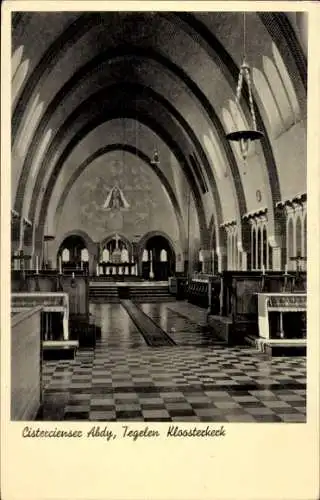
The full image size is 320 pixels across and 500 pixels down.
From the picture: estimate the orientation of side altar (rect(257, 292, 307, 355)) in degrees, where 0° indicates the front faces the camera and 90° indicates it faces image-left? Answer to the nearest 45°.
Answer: approximately 0°
